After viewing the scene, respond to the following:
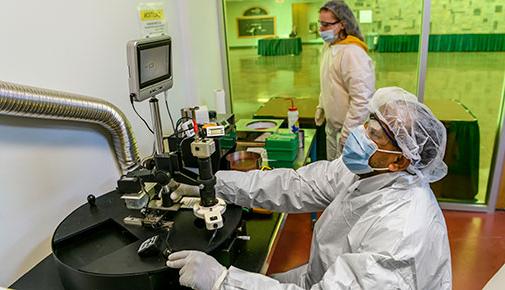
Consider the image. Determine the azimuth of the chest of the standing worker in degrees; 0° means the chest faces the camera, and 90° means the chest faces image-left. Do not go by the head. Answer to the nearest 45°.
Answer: approximately 45°

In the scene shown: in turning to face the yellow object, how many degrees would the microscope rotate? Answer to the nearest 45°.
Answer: approximately 135° to its left

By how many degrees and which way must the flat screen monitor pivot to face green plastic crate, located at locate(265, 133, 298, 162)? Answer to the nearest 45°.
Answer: approximately 90° to its left

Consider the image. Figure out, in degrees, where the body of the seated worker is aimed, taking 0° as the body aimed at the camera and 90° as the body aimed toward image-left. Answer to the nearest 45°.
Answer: approximately 90°

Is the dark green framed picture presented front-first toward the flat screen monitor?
yes

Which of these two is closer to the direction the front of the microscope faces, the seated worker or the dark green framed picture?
the seated worker

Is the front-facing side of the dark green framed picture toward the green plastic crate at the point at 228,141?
yes

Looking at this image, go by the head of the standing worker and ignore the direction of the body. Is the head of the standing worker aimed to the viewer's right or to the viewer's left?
to the viewer's left

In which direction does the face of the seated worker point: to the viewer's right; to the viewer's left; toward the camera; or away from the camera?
to the viewer's left

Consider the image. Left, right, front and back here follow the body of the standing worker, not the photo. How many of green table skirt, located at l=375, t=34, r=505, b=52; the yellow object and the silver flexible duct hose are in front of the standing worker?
2

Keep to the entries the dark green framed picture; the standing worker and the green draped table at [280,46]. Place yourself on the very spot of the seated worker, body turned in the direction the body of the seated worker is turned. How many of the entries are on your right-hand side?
3

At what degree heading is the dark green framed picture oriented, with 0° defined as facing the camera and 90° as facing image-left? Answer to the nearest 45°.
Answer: approximately 0°

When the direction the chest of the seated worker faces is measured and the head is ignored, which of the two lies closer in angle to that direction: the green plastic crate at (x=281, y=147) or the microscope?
the microscope

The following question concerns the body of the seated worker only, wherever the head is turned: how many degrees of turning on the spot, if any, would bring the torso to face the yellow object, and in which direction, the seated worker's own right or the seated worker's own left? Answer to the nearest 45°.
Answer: approximately 45° to the seated worker's own right

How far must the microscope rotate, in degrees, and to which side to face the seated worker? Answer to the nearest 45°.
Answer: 0° — it already faces them
